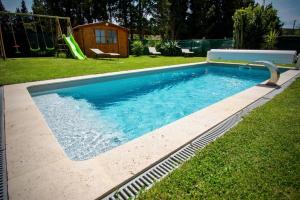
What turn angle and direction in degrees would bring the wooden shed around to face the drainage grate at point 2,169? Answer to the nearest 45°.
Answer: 0° — it already faces it

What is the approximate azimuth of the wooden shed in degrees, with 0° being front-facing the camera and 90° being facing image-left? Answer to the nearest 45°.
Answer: approximately 0°

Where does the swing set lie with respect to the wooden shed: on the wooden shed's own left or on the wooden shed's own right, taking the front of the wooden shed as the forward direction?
on the wooden shed's own right

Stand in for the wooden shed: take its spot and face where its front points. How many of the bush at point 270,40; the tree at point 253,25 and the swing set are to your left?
2

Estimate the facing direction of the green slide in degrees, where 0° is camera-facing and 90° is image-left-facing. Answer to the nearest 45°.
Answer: approximately 315°

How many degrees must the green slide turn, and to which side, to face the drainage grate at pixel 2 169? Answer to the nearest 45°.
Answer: approximately 45° to its right

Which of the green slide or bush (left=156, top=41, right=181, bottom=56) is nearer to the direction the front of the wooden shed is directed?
the green slide

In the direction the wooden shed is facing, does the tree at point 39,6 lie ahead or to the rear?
to the rear

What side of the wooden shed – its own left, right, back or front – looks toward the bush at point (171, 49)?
left

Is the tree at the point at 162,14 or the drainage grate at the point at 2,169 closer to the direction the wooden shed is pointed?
the drainage grate
